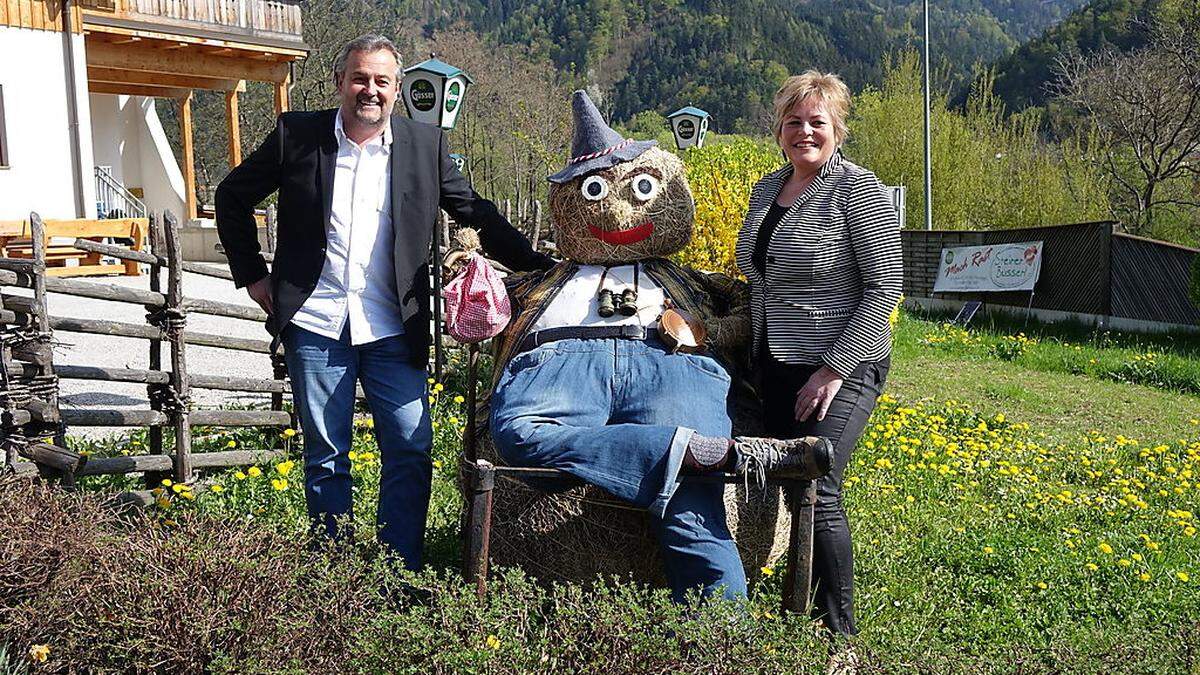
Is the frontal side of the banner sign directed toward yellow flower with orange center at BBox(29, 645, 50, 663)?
yes

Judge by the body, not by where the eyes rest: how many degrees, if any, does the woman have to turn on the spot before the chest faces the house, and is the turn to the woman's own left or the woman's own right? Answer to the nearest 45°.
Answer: approximately 90° to the woman's own right

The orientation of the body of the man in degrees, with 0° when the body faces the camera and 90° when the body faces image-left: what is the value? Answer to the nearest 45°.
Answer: approximately 0°

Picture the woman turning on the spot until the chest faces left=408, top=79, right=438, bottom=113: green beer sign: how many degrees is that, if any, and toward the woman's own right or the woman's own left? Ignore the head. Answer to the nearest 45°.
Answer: approximately 90° to the woman's own right

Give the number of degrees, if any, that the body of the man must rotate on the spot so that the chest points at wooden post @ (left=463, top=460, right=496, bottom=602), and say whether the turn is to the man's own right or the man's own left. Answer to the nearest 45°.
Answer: approximately 45° to the man's own left

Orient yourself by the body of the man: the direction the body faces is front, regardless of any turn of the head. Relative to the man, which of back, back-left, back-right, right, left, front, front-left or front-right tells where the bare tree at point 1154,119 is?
back-left

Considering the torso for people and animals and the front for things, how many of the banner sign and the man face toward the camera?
2

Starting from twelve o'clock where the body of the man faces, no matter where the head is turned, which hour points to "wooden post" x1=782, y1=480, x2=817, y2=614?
The wooden post is roughly at 10 o'clock from the man.

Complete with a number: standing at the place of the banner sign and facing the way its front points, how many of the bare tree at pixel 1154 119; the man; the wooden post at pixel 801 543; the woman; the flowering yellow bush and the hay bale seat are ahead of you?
5

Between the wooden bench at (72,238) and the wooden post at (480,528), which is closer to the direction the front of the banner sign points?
the wooden post

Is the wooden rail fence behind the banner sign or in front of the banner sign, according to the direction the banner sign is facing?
in front

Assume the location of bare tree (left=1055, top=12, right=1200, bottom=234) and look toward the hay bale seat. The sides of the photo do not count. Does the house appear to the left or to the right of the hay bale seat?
right

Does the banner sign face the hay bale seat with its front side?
yes

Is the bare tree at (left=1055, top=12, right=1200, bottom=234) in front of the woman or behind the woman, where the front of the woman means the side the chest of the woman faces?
behind
